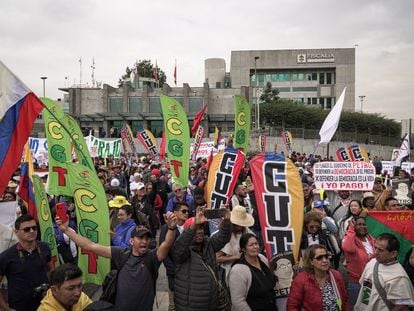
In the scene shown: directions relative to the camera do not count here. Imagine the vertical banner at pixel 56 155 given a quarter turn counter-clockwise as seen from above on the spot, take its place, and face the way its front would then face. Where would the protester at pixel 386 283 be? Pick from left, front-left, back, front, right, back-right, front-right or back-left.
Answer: front-right

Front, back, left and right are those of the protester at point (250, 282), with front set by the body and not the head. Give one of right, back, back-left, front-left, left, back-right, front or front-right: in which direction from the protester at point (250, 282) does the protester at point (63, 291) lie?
right

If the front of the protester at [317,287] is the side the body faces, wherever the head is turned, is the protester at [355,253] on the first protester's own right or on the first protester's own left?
on the first protester's own left

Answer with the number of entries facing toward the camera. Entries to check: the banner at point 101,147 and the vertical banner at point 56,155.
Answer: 2

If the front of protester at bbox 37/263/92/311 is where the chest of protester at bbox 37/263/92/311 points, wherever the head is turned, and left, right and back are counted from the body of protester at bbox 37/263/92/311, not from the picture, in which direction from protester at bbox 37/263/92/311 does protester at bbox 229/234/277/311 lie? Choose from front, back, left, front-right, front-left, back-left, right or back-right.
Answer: front-left

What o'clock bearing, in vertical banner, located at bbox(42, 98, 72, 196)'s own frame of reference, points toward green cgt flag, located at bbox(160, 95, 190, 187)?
The green cgt flag is roughly at 8 o'clock from the vertical banner.

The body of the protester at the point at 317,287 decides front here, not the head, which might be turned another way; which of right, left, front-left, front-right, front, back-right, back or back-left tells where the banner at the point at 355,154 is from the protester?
back-left

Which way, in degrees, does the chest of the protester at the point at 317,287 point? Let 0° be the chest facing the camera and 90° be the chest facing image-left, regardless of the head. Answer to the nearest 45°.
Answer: approximately 315°

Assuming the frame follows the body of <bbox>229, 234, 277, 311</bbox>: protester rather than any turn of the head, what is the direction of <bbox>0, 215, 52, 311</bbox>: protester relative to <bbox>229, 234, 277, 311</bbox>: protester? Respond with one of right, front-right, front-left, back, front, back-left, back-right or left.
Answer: back-right

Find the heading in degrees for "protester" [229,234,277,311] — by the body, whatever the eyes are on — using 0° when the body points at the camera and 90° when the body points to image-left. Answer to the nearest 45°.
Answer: approximately 315°

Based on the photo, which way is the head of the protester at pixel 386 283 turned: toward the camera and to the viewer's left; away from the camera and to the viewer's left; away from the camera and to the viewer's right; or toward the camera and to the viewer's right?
toward the camera and to the viewer's left

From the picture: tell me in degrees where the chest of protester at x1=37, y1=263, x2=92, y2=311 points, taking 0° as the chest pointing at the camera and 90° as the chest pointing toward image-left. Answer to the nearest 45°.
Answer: approximately 315°
